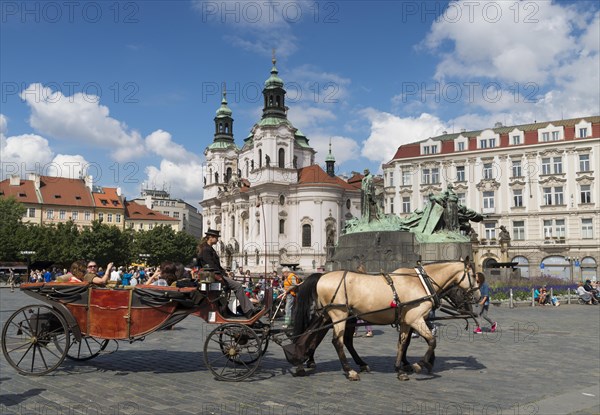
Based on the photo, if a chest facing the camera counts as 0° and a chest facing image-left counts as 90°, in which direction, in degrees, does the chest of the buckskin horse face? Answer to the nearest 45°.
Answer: approximately 270°

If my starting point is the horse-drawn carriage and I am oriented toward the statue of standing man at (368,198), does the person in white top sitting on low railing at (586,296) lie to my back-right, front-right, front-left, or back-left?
front-right

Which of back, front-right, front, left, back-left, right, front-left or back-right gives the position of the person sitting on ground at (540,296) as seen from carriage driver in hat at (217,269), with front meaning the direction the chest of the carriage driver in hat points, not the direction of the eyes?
front-left

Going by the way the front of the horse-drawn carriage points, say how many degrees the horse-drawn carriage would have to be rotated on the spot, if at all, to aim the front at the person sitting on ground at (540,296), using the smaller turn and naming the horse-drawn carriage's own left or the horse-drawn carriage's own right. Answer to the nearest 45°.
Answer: approximately 45° to the horse-drawn carriage's own left

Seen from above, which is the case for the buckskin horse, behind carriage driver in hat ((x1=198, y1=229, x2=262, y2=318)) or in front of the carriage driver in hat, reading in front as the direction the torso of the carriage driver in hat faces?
in front

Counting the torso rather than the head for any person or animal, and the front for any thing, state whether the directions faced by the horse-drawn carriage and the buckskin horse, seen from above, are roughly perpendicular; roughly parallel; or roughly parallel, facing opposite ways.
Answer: roughly parallel

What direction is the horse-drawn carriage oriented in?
to the viewer's right

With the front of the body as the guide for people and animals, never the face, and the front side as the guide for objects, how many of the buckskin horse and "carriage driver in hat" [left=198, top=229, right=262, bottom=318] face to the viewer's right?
2

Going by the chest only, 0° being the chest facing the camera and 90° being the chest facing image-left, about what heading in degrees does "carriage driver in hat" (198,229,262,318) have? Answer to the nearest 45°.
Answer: approximately 270°

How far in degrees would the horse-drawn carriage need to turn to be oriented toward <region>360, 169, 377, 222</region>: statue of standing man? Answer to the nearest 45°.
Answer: approximately 90° to its left

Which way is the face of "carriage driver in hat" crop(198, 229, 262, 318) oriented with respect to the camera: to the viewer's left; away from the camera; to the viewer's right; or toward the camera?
to the viewer's right

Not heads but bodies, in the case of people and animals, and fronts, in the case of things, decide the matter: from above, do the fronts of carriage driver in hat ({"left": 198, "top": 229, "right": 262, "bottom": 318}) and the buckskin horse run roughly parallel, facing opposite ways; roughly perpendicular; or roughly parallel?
roughly parallel

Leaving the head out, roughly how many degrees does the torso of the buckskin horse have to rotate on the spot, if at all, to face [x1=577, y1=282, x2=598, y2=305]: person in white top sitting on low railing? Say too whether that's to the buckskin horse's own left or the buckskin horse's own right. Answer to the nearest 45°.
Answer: approximately 45° to the buckskin horse's own left
